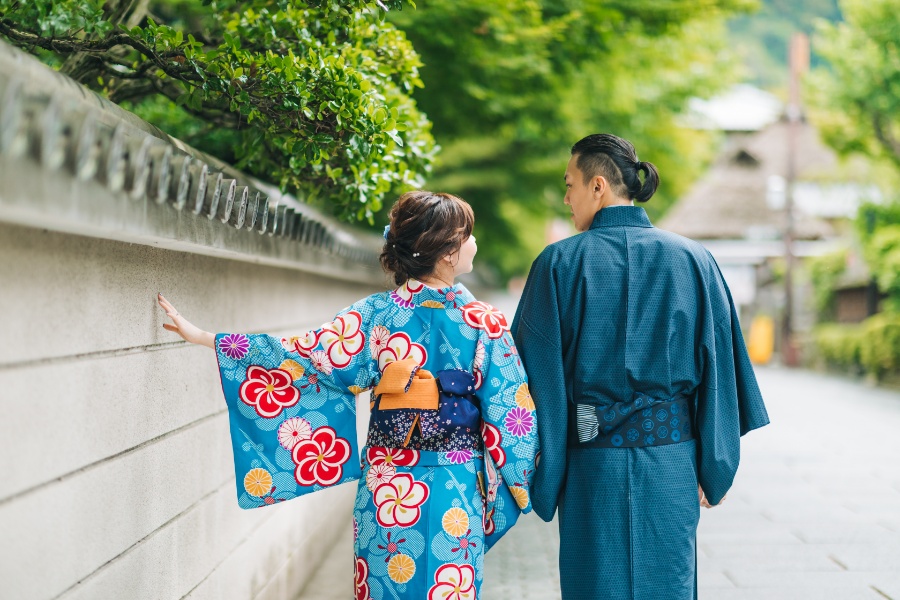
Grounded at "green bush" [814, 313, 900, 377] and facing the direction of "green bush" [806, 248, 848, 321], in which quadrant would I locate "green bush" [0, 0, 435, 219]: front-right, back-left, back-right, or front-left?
back-left

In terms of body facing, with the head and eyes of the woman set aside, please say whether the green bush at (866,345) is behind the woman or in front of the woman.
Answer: in front

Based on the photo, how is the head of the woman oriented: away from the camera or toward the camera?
away from the camera

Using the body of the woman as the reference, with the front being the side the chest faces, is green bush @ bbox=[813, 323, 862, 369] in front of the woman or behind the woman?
in front

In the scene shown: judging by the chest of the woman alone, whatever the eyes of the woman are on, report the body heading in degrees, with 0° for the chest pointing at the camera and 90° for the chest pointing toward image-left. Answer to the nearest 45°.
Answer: approximately 180°
